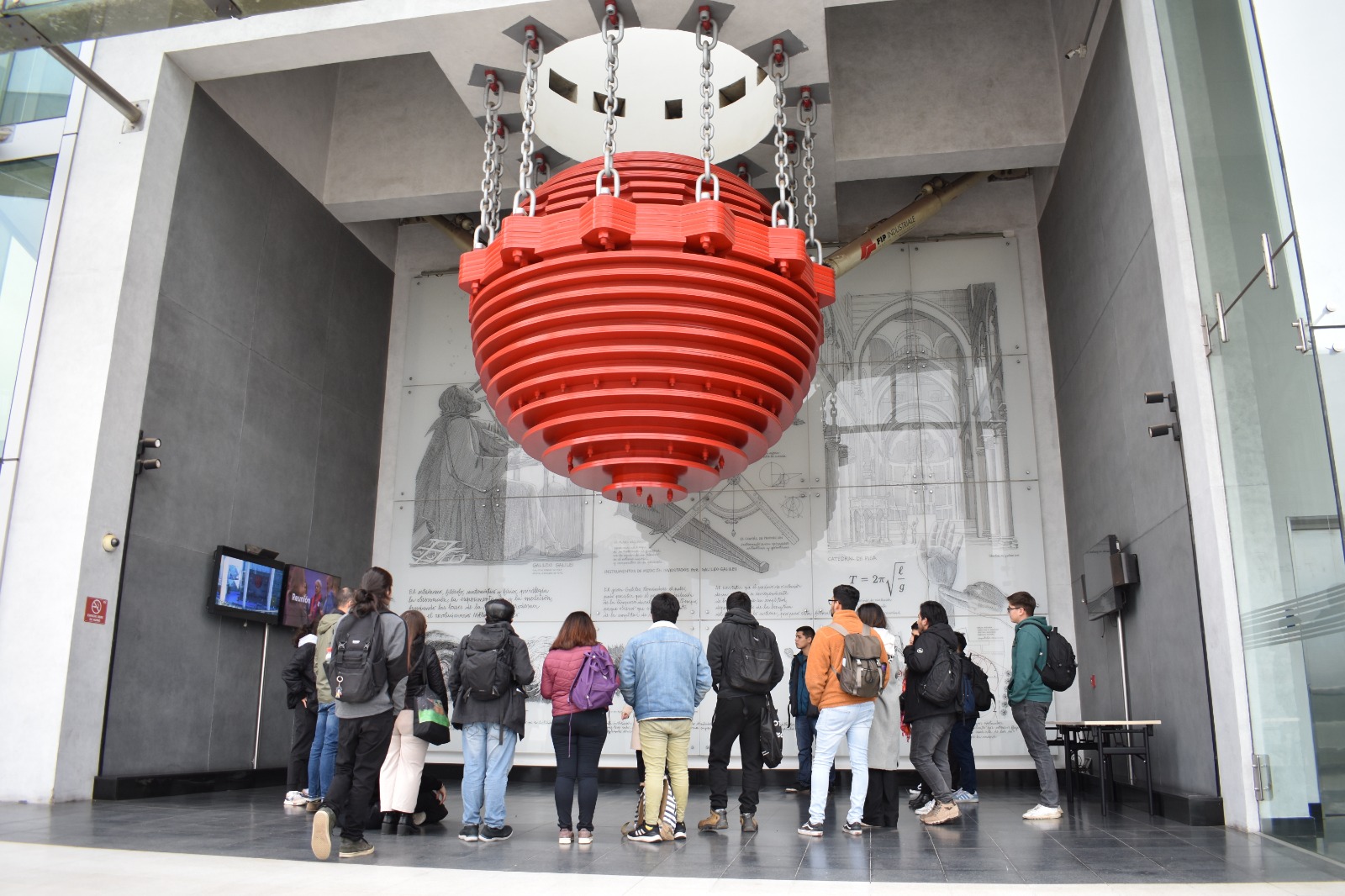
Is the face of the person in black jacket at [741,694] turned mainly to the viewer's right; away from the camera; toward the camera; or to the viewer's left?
away from the camera

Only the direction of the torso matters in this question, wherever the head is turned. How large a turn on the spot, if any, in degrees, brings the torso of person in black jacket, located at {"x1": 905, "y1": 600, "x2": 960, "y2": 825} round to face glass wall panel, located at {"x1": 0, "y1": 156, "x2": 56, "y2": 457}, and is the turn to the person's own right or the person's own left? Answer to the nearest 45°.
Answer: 0° — they already face it

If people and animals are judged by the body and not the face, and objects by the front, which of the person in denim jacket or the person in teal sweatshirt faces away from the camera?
the person in denim jacket

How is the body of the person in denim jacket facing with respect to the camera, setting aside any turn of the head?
away from the camera

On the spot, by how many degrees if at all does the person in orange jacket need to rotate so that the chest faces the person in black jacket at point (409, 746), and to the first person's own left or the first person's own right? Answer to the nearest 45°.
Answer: approximately 45° to the first person's own left

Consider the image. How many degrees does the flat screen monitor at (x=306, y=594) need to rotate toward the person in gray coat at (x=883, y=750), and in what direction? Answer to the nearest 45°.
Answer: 0° — it already faces them

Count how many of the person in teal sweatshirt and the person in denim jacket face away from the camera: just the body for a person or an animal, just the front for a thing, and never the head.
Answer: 1

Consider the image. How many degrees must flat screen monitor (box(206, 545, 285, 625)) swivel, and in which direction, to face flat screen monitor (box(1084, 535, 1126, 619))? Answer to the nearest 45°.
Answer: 0° — it already faces it

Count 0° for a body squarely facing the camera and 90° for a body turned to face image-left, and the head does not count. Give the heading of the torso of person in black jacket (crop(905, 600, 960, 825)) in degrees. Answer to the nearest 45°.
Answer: approximately 90°

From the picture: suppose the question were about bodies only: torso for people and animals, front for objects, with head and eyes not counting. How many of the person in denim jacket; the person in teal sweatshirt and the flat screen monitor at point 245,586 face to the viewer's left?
1

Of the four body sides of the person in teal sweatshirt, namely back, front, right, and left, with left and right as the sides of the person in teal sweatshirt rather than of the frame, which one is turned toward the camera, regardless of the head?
left

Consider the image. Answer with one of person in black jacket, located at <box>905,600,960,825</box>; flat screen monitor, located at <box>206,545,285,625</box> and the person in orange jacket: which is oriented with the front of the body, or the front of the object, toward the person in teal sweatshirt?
the flat screen monitor

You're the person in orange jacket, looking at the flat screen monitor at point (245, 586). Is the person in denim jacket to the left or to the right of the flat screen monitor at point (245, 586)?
left
